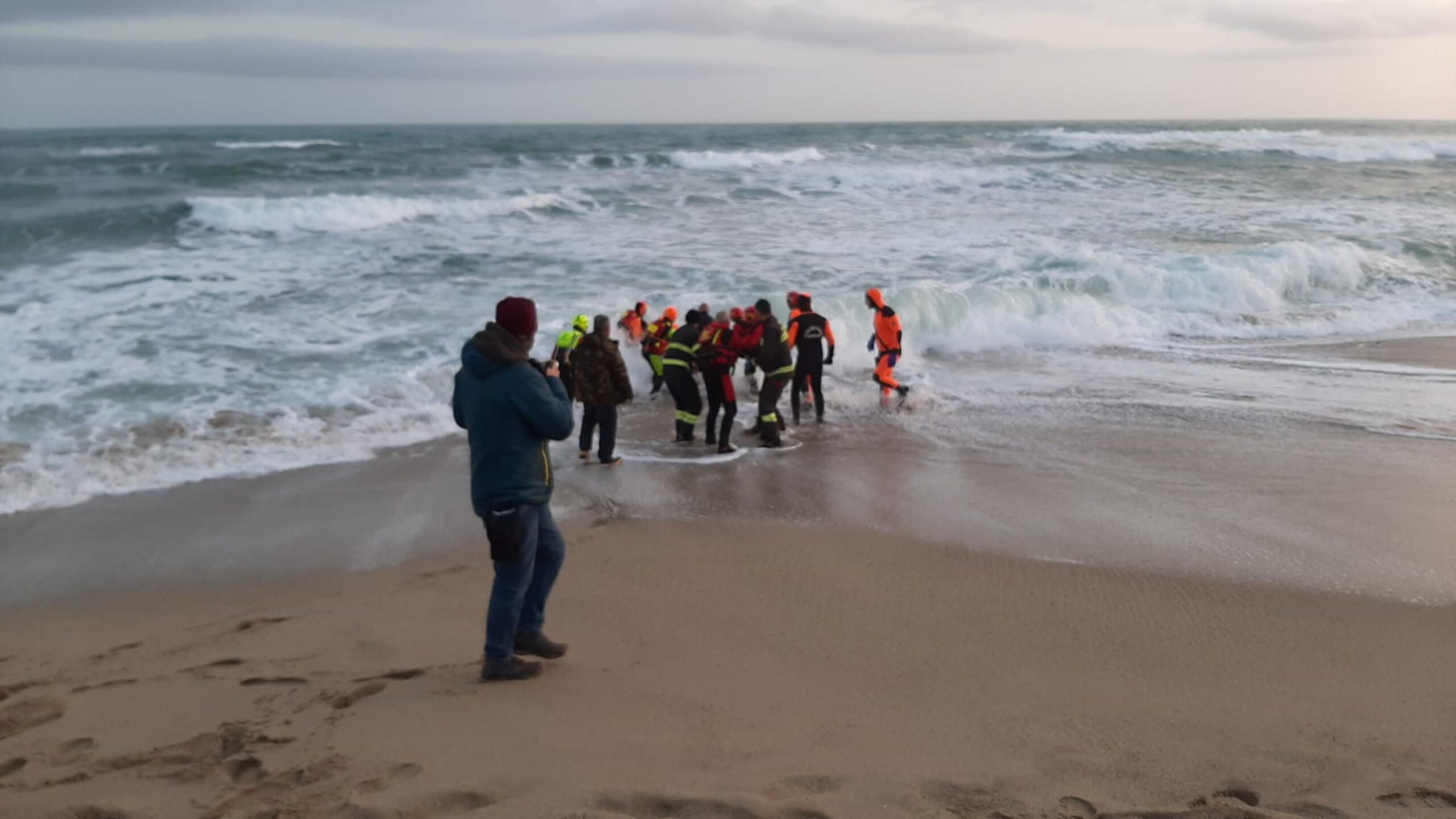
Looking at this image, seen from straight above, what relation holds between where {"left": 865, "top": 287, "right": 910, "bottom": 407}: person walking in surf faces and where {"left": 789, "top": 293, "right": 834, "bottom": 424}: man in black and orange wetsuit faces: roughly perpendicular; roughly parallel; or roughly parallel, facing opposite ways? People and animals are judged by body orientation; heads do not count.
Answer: roughly perpendicular

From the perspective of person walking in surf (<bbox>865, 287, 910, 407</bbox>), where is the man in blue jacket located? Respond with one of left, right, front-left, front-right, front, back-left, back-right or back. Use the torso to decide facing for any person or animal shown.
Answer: left

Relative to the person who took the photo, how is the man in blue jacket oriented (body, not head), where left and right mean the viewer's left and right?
facing away from the viewer and to the right of the viewer

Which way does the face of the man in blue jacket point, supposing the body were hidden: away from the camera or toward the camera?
away from the camera

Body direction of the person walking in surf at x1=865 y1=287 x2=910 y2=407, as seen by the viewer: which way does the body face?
to the viewer's left

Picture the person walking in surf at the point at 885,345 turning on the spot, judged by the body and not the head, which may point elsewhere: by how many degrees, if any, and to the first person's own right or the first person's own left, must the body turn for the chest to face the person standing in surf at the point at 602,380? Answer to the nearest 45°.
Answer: approximately 45° to the first person's own left
